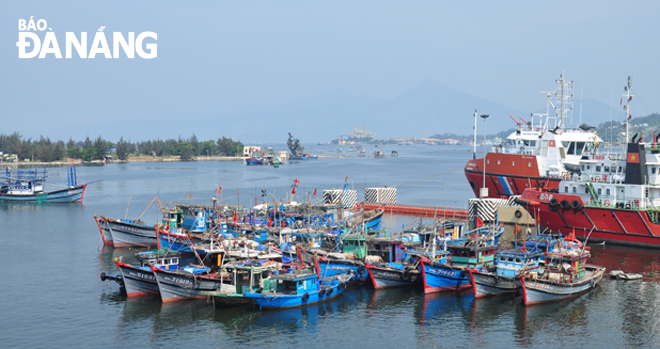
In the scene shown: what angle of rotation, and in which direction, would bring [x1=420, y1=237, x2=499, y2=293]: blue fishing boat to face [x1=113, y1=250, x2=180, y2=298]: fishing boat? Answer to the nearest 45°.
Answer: approximately 45° to its right

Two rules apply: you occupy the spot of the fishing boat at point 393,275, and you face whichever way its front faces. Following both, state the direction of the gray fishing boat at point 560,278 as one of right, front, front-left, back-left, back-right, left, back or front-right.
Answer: back-left

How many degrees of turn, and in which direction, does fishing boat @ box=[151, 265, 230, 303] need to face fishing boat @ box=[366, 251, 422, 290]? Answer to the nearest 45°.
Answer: approximately 135° to its left

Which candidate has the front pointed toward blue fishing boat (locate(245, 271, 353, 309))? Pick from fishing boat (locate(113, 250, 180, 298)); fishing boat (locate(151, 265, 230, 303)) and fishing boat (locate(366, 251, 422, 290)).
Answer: fishing boat (locate(366, 251, 422, 290))

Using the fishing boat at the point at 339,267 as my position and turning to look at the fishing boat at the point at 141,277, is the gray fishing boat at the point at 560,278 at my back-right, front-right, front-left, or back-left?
back-left

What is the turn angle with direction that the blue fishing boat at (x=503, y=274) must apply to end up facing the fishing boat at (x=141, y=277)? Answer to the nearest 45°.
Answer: approximately 45° to its right

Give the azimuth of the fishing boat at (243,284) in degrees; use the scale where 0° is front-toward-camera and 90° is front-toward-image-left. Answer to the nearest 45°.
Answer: approximately 45°

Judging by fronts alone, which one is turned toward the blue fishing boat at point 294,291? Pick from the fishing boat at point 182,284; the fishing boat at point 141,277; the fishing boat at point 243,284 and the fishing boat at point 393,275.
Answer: the fishing boat at point 393,275
